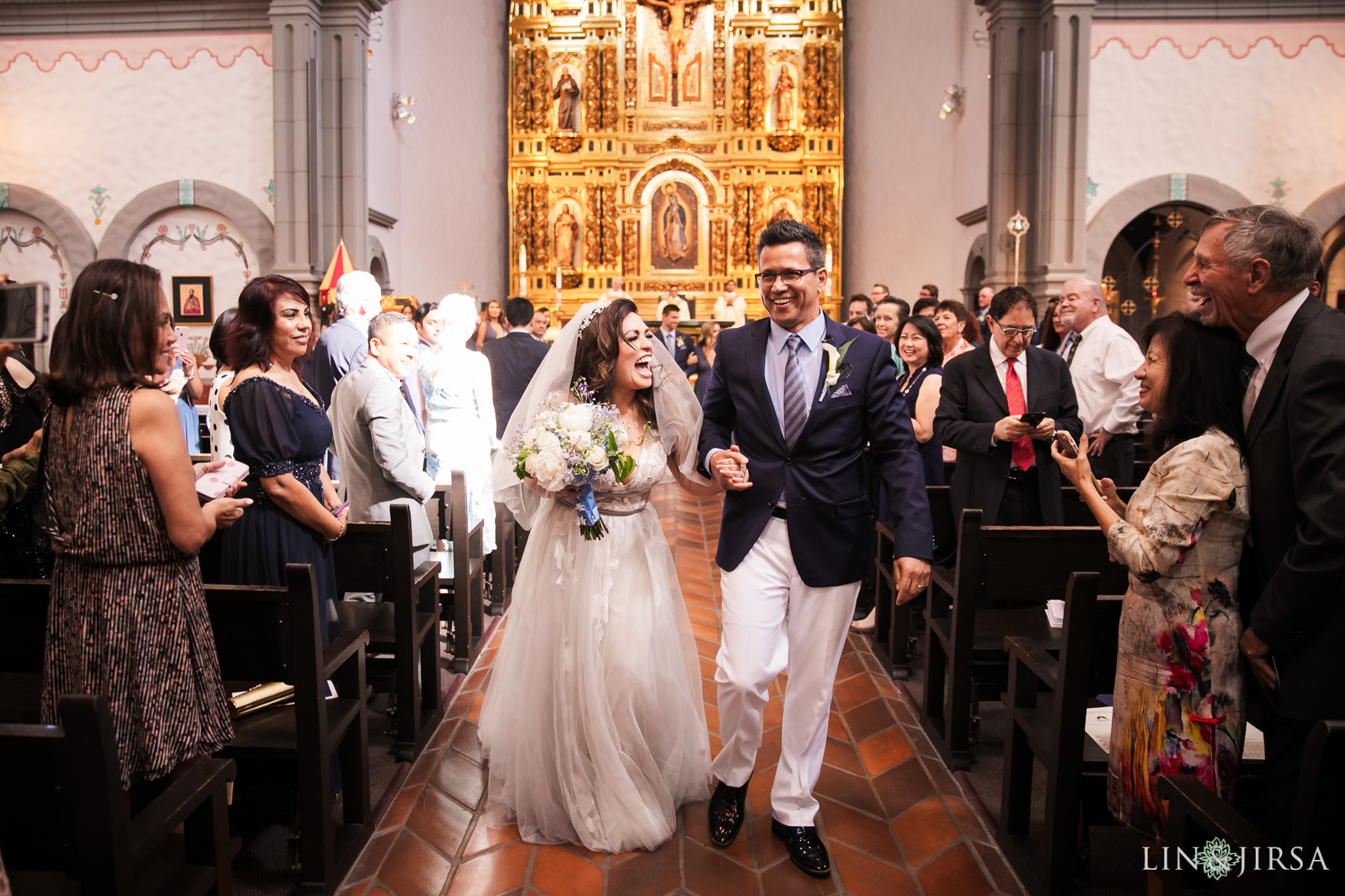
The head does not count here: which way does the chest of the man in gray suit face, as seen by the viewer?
to the viewer's right

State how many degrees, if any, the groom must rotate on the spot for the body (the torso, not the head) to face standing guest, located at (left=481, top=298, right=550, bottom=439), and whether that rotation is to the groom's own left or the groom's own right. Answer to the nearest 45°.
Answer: approximately 135° to the groom's own right

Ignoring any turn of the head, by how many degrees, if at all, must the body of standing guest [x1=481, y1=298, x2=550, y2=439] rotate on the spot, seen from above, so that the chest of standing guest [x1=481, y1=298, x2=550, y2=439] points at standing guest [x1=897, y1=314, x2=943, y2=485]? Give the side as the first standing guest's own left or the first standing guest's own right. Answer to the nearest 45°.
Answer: approximately 135° to the first standing guest's own right

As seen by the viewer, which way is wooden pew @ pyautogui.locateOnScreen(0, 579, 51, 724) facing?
away from the camera

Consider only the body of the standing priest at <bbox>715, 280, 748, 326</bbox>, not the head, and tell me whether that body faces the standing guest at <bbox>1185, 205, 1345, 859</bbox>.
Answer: yes

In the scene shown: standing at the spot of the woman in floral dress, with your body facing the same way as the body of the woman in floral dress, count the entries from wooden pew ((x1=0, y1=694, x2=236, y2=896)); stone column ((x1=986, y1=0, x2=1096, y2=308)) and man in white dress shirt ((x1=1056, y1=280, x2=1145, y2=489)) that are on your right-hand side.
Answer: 2

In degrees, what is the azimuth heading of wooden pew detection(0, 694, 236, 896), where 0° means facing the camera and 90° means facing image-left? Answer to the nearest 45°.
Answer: approximately 225°

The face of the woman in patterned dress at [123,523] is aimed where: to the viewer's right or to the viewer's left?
to the viewer's right

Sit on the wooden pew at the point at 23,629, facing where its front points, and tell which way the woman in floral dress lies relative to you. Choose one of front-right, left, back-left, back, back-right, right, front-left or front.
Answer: back-right
